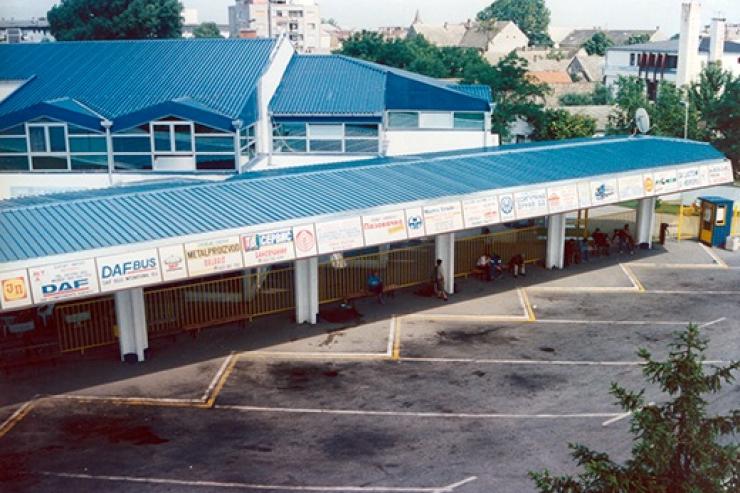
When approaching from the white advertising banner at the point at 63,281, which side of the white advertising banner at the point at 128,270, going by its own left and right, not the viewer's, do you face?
right

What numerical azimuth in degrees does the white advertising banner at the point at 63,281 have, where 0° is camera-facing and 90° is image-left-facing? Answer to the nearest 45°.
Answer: approximately 0°

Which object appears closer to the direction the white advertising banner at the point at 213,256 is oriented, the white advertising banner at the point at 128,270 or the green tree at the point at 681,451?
the green tree

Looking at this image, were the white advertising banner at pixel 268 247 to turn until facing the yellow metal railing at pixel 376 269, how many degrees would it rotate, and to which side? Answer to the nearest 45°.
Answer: approximately 135° to its left

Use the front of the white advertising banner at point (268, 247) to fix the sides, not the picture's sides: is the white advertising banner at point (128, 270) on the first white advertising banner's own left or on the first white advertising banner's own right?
on the first white advertising banner's own right

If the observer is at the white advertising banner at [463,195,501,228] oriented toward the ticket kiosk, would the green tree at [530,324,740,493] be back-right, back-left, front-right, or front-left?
back-right

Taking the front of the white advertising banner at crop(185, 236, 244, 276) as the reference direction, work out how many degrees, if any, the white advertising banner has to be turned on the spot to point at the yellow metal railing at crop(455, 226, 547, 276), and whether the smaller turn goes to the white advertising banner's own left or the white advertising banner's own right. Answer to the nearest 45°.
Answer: approximately 135° to the white advertising banner's own left

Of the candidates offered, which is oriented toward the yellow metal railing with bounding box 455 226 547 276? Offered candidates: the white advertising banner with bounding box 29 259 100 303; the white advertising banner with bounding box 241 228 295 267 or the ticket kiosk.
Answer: the ticket kiosk
